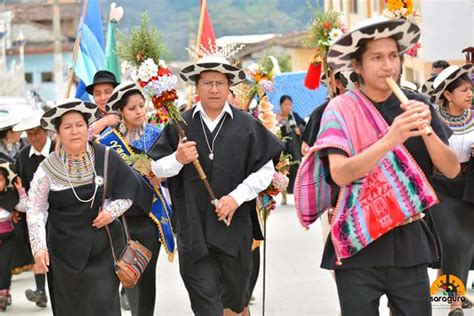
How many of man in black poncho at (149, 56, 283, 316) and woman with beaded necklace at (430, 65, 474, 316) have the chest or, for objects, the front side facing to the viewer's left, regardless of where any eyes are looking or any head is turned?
0

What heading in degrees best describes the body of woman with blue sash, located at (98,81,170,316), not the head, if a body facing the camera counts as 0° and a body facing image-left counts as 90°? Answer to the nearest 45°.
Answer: approximately 315°

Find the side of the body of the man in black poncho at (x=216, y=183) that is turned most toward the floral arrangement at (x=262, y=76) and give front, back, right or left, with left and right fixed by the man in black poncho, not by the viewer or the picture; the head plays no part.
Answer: back

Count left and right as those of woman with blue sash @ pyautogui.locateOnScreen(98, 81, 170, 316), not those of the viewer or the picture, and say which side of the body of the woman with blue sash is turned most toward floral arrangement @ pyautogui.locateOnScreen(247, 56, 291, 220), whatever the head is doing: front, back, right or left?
left

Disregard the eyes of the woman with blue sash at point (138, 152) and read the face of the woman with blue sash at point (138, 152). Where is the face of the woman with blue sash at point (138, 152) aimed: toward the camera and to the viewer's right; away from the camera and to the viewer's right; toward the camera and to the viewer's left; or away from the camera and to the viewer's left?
toward the camera and to the viewer's right

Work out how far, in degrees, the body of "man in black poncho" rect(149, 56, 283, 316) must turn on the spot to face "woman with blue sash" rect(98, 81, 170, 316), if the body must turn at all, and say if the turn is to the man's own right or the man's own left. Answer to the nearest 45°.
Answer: approximately 135° to the man's own right

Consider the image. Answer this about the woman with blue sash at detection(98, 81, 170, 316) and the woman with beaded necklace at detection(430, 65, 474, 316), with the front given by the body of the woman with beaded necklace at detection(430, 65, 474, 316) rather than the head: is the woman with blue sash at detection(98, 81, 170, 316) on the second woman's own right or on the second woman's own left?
on the second woman's own right

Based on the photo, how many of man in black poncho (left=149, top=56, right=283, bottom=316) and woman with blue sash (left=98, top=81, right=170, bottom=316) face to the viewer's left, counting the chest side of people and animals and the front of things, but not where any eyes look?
0

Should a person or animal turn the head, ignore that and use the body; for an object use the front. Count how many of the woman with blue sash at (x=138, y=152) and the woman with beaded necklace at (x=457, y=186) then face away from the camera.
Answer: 0

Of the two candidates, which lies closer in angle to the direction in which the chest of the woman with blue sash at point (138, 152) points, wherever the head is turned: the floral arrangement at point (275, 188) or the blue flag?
the floral arrangement

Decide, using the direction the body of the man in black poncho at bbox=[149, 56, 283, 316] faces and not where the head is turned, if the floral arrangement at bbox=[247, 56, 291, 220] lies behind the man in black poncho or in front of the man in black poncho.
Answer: behind
